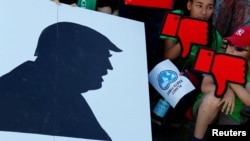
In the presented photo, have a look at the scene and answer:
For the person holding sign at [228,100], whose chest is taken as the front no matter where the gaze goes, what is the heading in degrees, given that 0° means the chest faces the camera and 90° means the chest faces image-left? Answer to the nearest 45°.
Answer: approximately 45°

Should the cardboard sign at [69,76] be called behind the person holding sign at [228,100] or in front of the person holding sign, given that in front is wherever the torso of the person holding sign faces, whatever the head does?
in front

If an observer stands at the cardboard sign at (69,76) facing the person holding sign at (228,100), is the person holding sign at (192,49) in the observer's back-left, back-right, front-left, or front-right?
front-left

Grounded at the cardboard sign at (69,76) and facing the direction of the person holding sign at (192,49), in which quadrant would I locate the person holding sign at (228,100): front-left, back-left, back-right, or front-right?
front-right

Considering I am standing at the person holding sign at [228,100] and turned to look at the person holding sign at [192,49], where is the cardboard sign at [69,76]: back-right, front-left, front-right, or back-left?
front-left

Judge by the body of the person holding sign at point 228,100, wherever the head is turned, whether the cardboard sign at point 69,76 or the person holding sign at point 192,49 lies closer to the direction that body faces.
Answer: the cardboard sign

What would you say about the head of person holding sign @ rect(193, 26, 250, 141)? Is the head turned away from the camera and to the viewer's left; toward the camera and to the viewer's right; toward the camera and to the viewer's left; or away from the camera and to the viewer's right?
toward the camera and to the viewer's left
